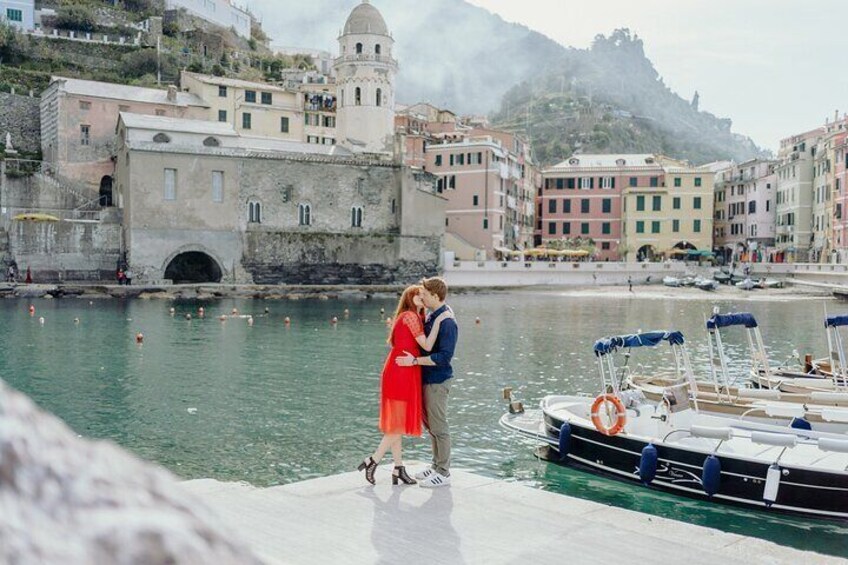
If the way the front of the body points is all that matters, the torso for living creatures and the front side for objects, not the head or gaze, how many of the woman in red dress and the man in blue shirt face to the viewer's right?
1

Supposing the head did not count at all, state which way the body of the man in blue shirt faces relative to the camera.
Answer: to the viewer's left

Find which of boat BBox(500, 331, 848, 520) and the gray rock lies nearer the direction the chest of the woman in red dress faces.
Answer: the boat

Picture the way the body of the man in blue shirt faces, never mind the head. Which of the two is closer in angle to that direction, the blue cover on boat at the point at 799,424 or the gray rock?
the gray rock

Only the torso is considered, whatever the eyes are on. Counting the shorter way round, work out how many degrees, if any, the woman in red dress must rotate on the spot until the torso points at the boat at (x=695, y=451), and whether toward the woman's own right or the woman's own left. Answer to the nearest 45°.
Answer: approximately 45° to the woman's own left

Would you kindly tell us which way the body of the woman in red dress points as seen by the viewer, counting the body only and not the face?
to the viewer's right

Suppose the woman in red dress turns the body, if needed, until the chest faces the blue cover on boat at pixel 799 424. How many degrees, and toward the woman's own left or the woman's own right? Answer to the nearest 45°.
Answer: approximately 45° to the woman's own left

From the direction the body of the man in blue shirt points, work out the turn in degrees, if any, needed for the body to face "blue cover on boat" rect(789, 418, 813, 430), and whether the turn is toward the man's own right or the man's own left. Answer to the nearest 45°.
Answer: approximately 135° to the man's own right

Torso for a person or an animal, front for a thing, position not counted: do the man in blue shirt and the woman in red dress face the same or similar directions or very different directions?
very different directions

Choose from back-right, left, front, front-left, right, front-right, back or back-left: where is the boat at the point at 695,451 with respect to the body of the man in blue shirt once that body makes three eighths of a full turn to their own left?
left

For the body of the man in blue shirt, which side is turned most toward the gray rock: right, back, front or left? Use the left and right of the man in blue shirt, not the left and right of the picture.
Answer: left
